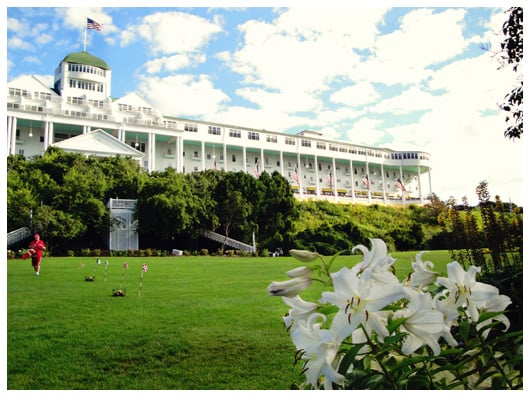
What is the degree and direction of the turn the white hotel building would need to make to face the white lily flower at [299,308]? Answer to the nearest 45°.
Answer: approximately 45° to its right

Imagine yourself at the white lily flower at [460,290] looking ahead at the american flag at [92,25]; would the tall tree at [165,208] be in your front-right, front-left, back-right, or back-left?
front-right

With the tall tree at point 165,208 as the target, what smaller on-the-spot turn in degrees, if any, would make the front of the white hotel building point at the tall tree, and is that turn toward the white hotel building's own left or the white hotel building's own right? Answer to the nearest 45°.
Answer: approximately 45° to the white hotel building's own right

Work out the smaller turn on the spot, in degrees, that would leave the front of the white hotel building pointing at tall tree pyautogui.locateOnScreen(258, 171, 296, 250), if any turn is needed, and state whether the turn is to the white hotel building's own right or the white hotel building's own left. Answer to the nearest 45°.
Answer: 0° — it already faces it

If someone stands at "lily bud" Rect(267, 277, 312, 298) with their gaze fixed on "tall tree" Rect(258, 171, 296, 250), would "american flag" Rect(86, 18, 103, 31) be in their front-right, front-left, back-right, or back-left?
front-left

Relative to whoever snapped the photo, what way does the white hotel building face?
facing the viewer and to the right of the viewer

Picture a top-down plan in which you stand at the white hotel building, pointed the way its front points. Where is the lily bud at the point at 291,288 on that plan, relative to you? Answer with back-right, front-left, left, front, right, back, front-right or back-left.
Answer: front-right

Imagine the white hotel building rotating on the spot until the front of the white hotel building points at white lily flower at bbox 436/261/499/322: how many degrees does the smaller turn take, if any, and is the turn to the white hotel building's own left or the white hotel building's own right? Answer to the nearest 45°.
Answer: approximately 45° to the white hotel building's own right

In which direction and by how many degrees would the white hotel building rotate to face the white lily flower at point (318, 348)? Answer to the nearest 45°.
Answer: approximately 45° to its right

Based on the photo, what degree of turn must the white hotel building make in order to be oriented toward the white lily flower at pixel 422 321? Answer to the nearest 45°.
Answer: approximately 45° to its right

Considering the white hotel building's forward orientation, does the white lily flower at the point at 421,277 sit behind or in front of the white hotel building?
in front

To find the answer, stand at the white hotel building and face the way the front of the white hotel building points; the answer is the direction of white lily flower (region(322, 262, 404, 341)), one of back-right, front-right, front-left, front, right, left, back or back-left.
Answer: front-right
